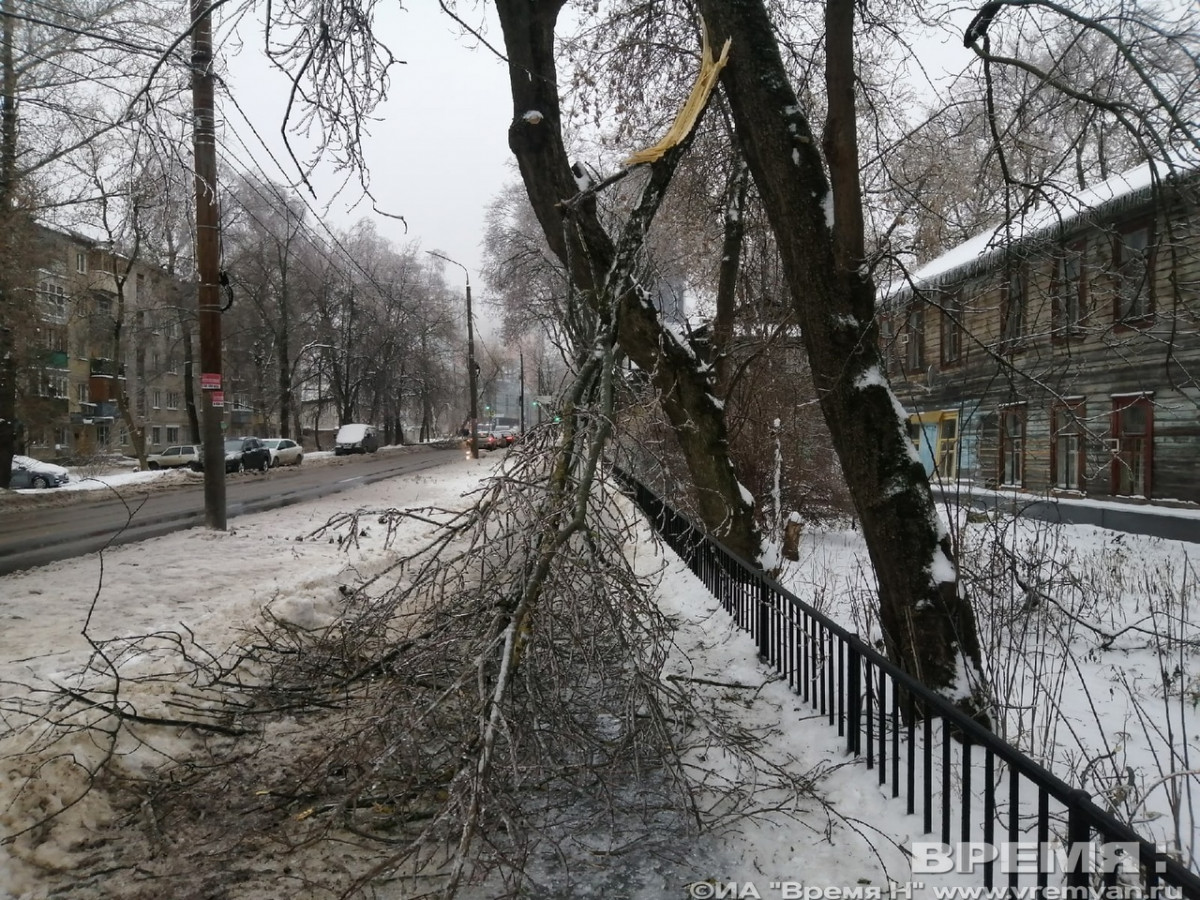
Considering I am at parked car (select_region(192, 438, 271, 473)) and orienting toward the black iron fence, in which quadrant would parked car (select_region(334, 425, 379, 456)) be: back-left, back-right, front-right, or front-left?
back-left

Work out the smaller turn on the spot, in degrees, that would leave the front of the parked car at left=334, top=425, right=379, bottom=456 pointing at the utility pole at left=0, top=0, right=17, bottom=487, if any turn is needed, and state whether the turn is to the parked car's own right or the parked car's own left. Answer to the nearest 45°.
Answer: approximately 45° to the parked car's own left

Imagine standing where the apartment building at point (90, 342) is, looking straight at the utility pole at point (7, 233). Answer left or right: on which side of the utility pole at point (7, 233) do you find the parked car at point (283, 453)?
left

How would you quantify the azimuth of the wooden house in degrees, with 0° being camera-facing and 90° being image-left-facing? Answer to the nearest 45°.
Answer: approximately 45°

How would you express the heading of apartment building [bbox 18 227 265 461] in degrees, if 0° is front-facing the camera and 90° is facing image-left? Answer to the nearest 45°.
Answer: approximately 315°

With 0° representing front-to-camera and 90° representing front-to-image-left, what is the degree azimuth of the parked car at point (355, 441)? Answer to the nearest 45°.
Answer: approximately 45°

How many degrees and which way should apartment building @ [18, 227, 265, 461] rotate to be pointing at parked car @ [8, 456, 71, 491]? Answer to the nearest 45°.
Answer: approximately 45° to its right

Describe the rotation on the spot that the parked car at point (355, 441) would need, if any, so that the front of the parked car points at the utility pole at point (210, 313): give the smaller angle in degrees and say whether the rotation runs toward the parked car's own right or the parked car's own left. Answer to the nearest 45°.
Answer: approximately 45° to the parked car's own left

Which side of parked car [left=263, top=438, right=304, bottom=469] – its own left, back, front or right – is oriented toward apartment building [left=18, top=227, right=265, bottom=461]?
right
